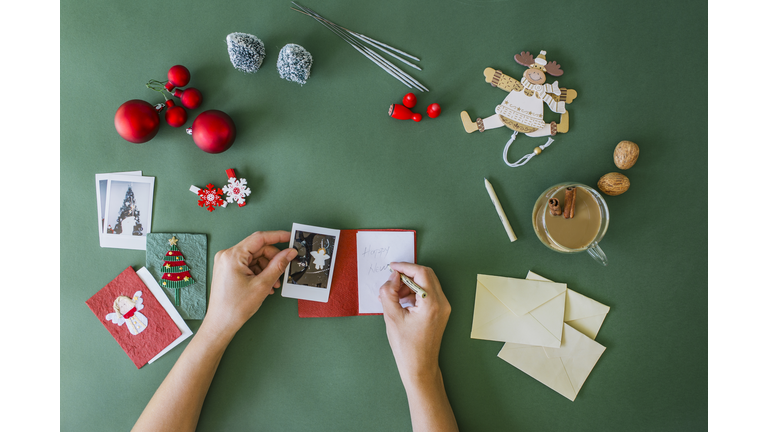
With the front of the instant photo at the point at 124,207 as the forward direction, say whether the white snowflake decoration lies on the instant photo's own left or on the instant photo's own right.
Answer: on the instant photo's own left

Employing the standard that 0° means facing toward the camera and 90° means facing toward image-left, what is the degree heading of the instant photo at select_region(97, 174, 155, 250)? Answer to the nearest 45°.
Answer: approximately 0°

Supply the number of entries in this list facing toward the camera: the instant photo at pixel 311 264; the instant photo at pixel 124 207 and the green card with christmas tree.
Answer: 3

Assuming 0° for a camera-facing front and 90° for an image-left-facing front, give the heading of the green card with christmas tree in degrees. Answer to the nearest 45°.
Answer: approximately 0°

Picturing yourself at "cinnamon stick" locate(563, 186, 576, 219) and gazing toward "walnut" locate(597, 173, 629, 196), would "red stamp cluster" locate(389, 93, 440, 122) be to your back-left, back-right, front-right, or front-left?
back-left

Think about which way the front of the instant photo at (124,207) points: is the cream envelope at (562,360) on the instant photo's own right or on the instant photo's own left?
on the instant photo's own left
